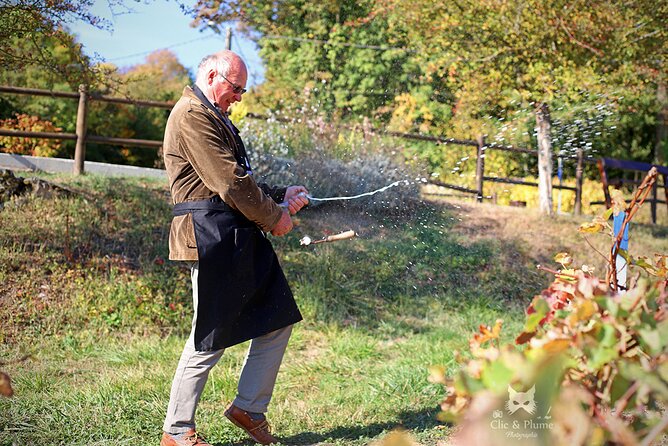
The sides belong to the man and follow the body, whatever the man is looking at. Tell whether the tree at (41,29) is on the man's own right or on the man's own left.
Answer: on the man's own left

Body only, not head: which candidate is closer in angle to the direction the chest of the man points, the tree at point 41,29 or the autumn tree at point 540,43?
the autumn tree

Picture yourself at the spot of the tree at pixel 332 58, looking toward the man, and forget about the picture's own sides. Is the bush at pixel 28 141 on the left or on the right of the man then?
right

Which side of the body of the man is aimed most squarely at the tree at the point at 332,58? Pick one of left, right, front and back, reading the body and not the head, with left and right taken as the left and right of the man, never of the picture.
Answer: left

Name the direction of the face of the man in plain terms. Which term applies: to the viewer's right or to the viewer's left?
to the viewer's right

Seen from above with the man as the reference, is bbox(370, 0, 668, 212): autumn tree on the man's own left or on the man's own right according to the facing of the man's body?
on the man's own left

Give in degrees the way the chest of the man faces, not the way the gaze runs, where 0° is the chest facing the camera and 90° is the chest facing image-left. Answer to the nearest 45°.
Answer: approximately 270°

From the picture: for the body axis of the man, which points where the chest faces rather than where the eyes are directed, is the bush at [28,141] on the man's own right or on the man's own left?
on the man's own left

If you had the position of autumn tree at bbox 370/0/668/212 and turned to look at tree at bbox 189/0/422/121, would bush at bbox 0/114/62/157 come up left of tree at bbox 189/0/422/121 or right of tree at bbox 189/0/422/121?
left
